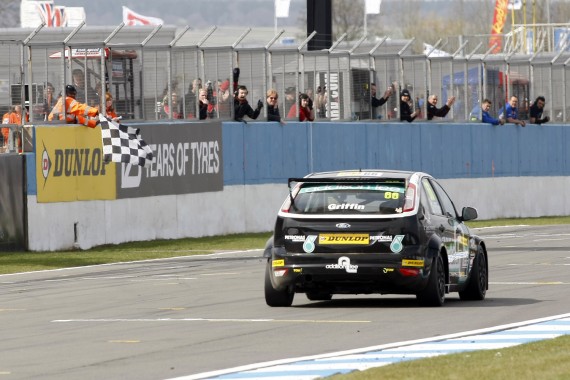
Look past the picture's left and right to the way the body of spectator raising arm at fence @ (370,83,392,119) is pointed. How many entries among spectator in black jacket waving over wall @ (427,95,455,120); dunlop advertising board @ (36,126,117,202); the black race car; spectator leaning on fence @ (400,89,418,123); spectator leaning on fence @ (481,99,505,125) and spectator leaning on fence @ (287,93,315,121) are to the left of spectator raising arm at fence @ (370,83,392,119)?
3

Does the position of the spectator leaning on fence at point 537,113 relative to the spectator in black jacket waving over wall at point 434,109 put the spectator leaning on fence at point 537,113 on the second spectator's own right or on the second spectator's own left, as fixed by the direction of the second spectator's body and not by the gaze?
on the second spectator's own left

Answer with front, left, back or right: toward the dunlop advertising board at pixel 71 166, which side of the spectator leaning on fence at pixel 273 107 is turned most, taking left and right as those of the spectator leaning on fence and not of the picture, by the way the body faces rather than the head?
right

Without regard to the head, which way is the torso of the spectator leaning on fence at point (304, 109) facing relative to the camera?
toward the camera

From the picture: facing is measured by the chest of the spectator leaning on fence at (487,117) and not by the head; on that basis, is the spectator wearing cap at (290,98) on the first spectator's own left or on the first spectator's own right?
on the first spectator's own right

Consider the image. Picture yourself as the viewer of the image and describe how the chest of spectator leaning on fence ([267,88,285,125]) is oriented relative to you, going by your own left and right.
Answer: facing the viewer and to the right of the viewer

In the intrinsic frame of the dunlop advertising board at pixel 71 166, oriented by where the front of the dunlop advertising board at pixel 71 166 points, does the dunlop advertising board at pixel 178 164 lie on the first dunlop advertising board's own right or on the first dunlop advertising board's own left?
on the first dunlop advertising board's own left

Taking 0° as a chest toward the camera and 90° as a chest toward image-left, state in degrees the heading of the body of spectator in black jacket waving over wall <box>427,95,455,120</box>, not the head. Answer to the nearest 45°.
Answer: approximately 315°

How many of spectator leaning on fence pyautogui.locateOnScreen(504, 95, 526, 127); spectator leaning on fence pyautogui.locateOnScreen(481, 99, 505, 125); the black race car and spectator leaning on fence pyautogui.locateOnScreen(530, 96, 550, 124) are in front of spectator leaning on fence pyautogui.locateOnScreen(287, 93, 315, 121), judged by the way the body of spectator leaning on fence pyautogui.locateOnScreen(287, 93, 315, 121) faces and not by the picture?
1

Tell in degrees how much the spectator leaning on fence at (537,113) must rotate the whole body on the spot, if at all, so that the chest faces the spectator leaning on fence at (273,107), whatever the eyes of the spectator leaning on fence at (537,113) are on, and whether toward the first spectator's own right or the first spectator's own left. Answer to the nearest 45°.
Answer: approximately 90° to the first spectator's own right

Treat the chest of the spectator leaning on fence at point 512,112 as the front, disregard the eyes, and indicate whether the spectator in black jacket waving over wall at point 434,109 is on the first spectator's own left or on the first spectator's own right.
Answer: on the first spectator's own right
